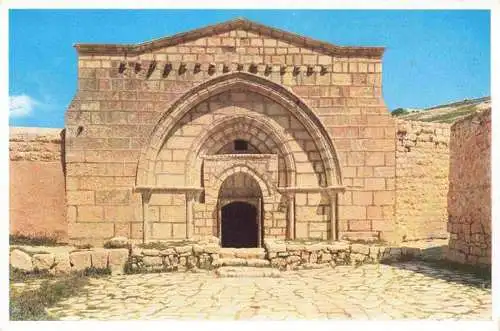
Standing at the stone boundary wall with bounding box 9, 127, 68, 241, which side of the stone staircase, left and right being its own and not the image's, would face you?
right

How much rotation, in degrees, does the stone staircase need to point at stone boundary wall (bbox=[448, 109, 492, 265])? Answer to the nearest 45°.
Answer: approximately 90° to its left

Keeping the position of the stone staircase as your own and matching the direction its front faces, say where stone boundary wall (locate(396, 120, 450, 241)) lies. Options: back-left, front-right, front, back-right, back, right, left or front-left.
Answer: back-left

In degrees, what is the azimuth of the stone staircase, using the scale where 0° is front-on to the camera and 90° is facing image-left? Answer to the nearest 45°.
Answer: approximately 0°
